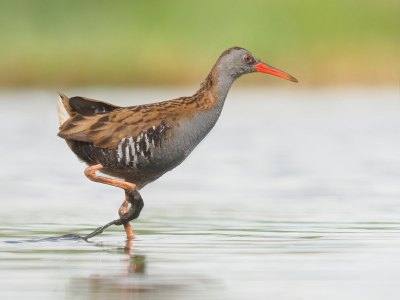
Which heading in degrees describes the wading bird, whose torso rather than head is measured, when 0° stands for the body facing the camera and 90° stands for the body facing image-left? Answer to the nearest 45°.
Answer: approximately 270°
